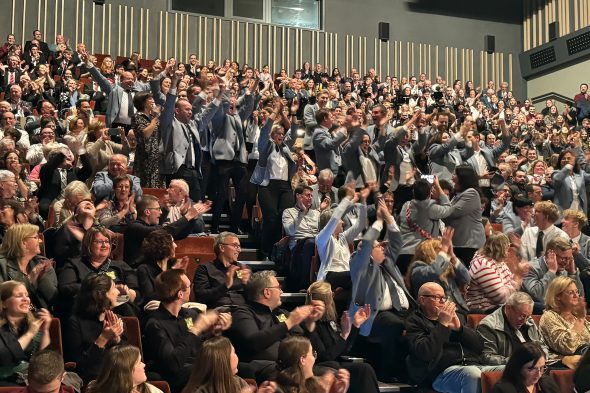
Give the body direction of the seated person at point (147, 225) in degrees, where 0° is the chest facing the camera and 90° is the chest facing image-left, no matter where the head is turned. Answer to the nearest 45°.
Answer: approximately 270°

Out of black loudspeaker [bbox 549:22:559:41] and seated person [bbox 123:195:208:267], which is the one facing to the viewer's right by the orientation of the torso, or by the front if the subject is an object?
the seated person

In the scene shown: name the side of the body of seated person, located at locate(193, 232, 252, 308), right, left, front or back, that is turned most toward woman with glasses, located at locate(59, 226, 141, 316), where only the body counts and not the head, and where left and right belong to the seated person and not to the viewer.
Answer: right
